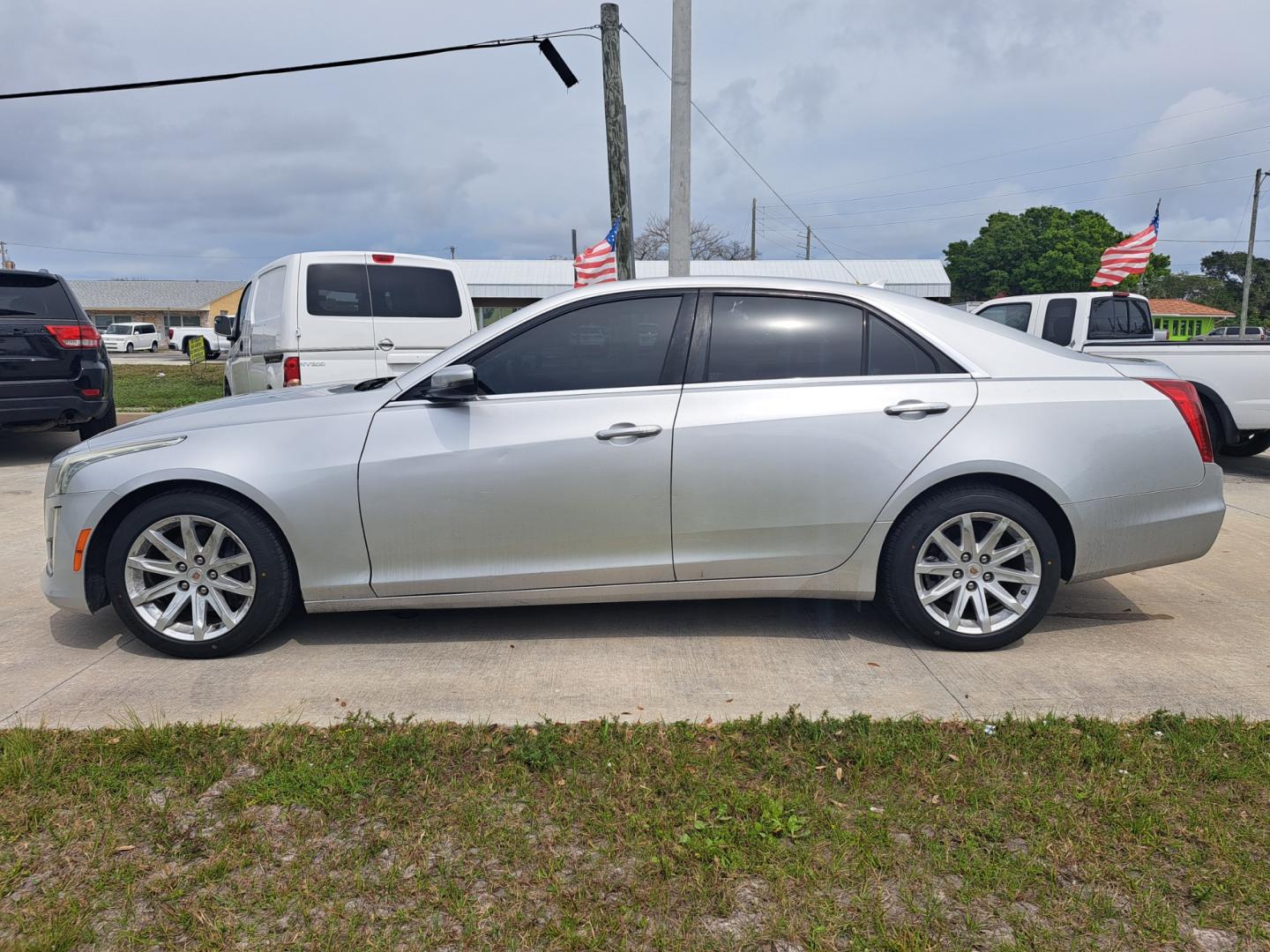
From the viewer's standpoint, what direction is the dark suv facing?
away from the camera

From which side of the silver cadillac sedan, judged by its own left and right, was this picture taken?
left

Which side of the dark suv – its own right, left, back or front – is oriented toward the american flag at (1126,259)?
right

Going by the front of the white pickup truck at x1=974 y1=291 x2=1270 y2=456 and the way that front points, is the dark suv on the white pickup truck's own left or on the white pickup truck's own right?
on the white pickup truck's own left

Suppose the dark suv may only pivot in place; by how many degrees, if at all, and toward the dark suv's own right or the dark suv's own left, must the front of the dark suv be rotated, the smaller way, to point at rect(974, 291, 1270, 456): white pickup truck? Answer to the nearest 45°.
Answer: approximately 135° to the dark suv's own right

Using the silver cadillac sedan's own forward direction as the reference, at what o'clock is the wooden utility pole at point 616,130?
The wooden utility pole is roughly at 3 o'clock from the silver cadillac sedan.

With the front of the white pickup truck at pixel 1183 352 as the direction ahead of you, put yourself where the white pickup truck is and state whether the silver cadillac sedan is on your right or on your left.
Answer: on your left

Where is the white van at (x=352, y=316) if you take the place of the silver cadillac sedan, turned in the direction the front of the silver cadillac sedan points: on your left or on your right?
on your right

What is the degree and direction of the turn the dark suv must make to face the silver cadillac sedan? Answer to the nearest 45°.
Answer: approximately 180°

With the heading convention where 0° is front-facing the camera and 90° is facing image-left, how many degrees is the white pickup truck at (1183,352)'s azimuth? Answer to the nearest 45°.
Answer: approximately 135°

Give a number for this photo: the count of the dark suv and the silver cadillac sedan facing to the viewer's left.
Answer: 1
